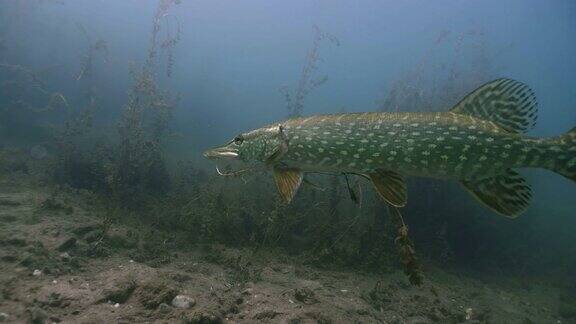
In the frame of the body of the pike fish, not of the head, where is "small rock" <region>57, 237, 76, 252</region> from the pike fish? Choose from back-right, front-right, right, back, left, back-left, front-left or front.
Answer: front

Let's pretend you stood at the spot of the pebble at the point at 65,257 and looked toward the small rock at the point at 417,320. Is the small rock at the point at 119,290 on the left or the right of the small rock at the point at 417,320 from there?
right

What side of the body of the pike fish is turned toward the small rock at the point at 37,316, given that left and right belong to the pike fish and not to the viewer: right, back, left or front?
front

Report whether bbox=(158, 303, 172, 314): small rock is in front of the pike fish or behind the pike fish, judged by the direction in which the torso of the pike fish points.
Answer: in front

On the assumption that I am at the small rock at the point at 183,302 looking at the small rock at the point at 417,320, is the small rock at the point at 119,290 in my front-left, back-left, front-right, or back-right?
back-left

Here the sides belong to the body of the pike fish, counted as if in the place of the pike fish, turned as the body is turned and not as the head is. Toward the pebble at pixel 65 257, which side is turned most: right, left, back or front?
front

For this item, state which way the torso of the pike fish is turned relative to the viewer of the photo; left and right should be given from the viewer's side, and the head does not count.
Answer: facing to the left of the viewer
